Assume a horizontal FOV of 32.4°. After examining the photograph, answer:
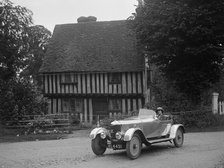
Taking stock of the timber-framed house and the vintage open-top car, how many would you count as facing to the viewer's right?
0

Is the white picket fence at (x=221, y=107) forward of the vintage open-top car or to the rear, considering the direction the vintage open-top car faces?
to the rear

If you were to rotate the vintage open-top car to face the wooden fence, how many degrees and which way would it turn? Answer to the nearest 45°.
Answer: approximately 90° to its right

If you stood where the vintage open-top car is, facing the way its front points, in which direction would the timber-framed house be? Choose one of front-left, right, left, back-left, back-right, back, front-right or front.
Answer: back-right

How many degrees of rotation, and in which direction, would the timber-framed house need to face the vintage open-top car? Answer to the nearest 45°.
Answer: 0° — it already faces it

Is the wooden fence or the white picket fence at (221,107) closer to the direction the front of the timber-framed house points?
the wooden fence

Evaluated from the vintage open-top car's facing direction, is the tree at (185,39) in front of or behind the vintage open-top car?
behind

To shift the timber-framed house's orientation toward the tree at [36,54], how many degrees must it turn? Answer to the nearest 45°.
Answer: approximately 135° to its right

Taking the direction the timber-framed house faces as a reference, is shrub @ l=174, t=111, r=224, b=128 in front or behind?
in front

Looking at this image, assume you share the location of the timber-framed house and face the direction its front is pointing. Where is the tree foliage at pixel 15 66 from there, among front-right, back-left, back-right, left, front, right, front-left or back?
right

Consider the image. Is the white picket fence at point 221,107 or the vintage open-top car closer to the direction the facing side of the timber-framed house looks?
the vintage open-top car

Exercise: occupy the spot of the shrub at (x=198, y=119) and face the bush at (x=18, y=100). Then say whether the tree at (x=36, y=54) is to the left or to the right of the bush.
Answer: right

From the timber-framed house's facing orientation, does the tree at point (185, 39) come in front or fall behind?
in front
